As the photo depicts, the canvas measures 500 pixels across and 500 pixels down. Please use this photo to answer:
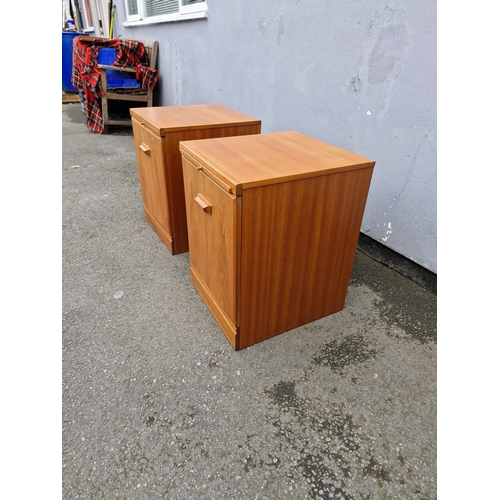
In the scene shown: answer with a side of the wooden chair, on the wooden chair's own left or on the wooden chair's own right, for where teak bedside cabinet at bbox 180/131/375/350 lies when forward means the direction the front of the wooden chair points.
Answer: on the wooden chair's own left

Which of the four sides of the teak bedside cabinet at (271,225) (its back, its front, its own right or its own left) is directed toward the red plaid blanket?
right

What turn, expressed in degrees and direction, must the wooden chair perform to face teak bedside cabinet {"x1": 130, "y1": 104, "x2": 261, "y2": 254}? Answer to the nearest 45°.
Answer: approximately 90° to its left

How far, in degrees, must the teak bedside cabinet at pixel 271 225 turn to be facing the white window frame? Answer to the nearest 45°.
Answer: approximately 135° to its right

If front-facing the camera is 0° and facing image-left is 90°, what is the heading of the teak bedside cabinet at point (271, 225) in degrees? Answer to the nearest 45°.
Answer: approximately 45°

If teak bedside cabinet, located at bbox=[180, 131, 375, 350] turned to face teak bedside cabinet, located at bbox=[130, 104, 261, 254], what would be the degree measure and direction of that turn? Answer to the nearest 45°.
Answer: approximately 90° to its right

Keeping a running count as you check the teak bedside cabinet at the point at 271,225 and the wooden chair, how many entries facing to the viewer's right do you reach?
0
